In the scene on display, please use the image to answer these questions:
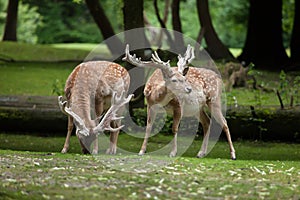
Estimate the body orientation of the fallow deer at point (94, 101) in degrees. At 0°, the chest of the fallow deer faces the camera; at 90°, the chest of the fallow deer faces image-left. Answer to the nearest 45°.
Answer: approximately 45°

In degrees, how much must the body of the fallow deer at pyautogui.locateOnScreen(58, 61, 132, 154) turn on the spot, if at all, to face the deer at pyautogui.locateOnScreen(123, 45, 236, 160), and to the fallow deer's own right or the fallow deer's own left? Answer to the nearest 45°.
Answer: approximately 135° to the fallow deer's own left

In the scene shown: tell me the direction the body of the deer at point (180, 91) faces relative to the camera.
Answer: to the viewer's left

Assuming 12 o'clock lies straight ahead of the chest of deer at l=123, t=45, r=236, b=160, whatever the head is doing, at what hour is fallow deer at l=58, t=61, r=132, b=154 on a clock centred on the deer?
The fallow deer is roughly at 12 o'clock from the deer.
